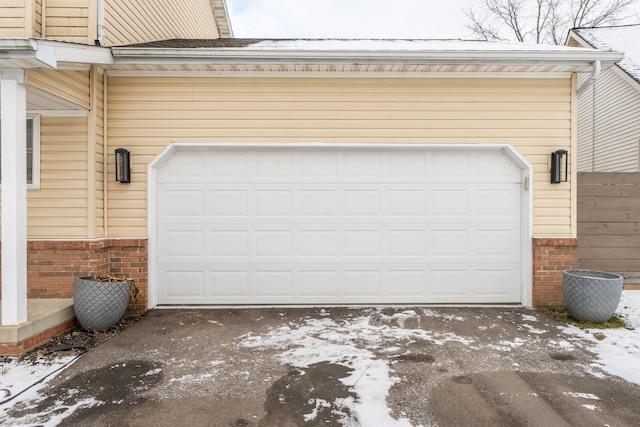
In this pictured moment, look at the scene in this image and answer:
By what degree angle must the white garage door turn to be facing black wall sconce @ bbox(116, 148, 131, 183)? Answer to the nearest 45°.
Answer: approximately 90° to its right

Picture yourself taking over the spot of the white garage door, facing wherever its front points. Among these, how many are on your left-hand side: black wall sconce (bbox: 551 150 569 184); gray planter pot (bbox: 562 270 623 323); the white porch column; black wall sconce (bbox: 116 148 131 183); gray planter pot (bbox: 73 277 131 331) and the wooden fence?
3

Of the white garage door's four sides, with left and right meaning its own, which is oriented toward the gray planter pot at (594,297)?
left

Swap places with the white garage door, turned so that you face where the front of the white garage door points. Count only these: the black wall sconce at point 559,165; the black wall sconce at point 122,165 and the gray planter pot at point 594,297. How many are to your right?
1

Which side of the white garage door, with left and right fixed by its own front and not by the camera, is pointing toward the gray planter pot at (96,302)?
right

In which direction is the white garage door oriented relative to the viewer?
toward the camera

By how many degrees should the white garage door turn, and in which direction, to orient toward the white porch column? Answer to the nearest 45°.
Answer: approximately 45° to its right

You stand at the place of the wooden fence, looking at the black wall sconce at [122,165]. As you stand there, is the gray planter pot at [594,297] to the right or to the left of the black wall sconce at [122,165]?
left

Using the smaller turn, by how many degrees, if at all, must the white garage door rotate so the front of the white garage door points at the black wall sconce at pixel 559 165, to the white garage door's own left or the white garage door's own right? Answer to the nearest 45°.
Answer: approximately 90° to the white garage door's own left

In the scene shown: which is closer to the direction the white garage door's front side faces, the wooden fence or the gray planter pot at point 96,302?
the gray planter pot

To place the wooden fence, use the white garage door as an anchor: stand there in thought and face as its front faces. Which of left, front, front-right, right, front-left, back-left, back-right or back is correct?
left
